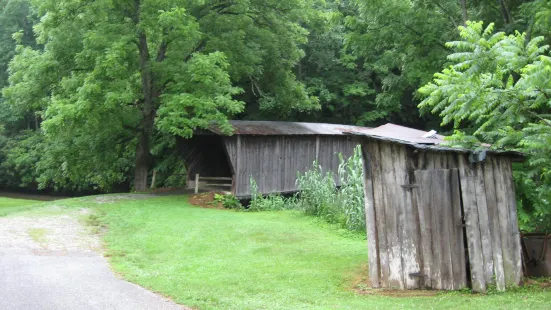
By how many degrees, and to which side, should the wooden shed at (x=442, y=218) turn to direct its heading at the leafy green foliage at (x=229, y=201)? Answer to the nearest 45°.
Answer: approximately 135° to its right

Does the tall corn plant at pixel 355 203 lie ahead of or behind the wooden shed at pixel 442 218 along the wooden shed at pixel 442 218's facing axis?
behind

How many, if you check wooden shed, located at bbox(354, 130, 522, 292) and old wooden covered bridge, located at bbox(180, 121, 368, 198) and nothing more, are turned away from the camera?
0

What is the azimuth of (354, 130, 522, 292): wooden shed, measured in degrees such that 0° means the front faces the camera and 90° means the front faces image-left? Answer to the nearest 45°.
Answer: approximately 0°

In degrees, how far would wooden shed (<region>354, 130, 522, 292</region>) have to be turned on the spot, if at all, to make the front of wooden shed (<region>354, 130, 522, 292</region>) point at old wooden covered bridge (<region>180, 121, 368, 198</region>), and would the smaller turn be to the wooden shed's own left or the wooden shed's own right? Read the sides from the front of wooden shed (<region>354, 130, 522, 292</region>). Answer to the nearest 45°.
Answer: approximately 135° to the wooden shed's own right
